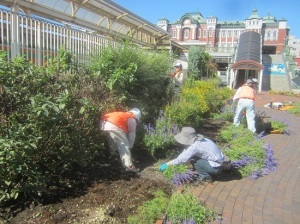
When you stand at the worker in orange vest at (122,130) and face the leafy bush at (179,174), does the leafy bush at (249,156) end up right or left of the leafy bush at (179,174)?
left

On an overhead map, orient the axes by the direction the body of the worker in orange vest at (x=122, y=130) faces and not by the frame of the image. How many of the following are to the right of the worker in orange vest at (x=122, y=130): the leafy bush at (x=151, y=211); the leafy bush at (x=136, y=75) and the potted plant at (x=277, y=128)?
1

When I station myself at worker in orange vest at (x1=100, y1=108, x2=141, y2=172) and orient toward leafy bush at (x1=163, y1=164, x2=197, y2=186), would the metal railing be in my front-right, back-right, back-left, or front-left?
back-left
